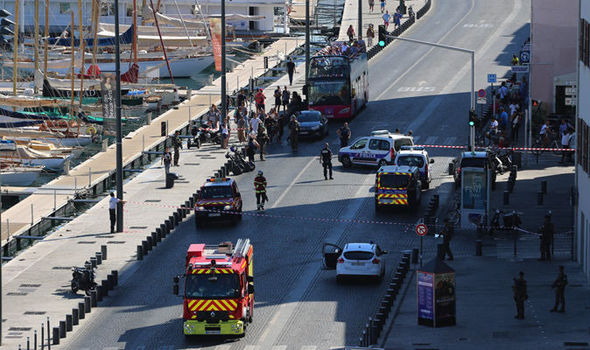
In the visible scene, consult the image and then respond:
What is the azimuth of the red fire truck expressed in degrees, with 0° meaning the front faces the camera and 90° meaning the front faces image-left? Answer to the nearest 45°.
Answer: approximately 0°

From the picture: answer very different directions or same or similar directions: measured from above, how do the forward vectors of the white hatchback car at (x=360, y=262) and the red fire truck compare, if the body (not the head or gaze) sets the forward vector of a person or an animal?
very different directions

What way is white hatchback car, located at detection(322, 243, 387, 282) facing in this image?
away from the camera

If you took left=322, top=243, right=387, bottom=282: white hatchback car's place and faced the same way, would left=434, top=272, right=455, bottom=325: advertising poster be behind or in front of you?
behind

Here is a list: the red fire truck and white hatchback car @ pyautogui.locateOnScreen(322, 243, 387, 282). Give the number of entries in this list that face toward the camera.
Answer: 1

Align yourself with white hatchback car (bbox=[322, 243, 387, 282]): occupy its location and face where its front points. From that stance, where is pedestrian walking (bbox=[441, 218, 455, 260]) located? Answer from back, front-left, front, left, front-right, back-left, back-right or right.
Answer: front-right

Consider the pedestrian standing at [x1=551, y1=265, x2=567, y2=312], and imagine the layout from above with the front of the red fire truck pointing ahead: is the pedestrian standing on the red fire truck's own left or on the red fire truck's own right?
on the red fire truck's own left

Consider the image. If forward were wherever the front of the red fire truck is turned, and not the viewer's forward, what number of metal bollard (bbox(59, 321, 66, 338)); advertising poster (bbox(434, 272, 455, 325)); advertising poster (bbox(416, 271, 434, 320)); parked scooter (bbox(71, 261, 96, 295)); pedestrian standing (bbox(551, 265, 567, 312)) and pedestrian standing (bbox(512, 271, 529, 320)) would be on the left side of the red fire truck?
4

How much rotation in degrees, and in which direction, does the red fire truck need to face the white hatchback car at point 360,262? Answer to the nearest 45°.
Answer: approximately 135° to its left

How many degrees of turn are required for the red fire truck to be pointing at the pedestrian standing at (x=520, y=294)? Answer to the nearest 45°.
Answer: approximately 90° to its left
